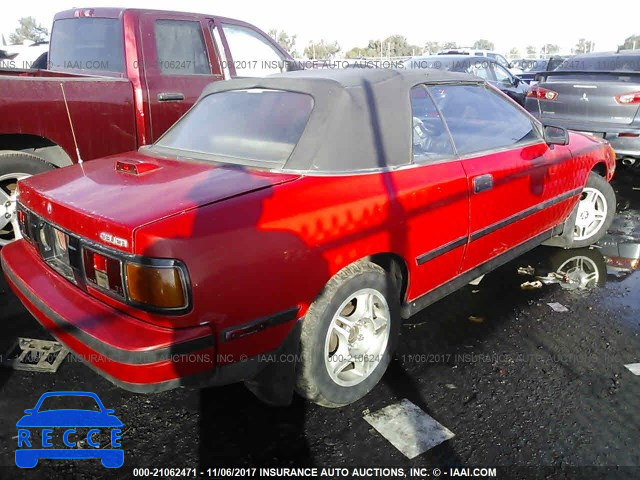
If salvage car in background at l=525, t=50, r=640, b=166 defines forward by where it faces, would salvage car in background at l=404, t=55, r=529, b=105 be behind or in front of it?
in front

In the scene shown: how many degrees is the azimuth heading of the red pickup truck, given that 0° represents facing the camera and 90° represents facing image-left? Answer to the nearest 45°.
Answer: approximately 225°

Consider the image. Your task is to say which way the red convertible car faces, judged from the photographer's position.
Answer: facing away from the viewer and to the right of the viewer

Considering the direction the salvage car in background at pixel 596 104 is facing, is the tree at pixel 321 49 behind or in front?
in front

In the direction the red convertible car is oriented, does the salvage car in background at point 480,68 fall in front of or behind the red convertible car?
in front

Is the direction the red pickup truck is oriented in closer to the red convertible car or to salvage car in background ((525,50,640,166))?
the salvage car in background

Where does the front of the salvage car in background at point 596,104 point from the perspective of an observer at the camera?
facing away from the viewer

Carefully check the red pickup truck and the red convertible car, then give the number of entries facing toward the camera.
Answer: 0

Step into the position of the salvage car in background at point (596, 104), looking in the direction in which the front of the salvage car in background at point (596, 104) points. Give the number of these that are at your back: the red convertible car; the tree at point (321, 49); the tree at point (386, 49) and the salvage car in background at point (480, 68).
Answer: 1

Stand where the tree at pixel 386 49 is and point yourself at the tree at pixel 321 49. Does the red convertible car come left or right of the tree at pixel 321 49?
left
